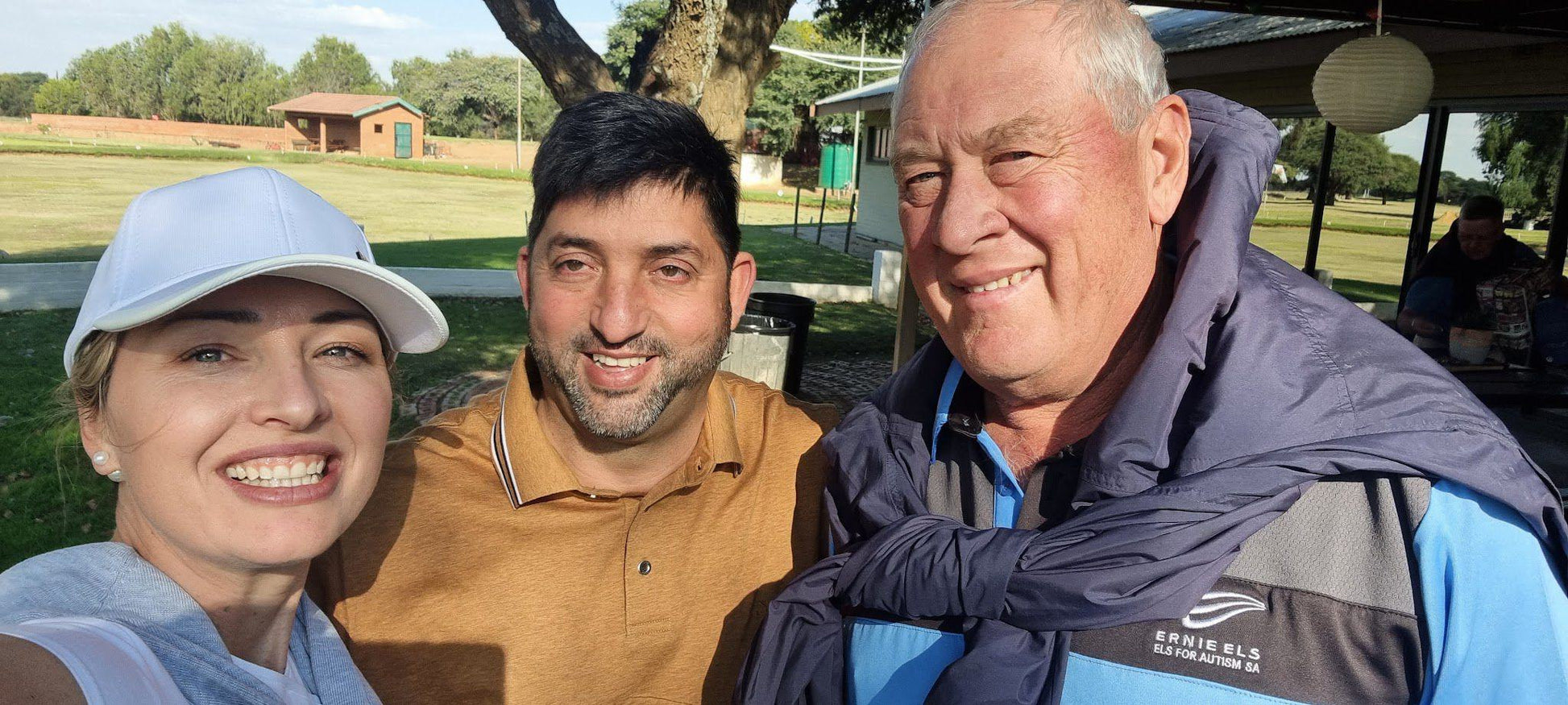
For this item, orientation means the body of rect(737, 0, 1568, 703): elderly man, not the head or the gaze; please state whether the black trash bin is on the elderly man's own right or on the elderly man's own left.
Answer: on the elderly man's own right

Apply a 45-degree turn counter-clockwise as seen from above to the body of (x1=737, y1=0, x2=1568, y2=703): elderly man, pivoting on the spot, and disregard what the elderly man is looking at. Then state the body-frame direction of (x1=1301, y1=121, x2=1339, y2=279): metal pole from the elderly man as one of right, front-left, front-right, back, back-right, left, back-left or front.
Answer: back

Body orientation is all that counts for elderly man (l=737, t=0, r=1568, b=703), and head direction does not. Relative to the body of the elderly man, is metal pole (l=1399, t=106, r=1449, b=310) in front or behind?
behind

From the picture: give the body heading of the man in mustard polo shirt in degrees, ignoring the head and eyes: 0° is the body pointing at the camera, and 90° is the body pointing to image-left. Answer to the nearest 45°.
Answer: approximately 0°

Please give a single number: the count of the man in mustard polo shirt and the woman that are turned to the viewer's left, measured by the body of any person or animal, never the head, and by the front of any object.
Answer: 0

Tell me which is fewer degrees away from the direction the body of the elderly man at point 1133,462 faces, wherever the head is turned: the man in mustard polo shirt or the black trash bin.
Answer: the man in mustard polo shirt

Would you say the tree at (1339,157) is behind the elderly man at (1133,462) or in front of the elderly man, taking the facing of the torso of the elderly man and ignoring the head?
behind

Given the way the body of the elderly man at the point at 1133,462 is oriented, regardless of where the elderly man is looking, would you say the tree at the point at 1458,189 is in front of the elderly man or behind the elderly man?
behind

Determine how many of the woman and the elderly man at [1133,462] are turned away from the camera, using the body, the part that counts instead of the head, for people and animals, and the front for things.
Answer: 0

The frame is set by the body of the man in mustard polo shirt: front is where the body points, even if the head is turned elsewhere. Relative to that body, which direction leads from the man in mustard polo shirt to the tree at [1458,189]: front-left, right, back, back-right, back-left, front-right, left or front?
back-left

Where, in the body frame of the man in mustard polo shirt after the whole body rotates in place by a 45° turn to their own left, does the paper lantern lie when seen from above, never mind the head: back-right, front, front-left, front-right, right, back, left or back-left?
left

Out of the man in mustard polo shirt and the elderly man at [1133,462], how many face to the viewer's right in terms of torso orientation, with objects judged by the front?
0
